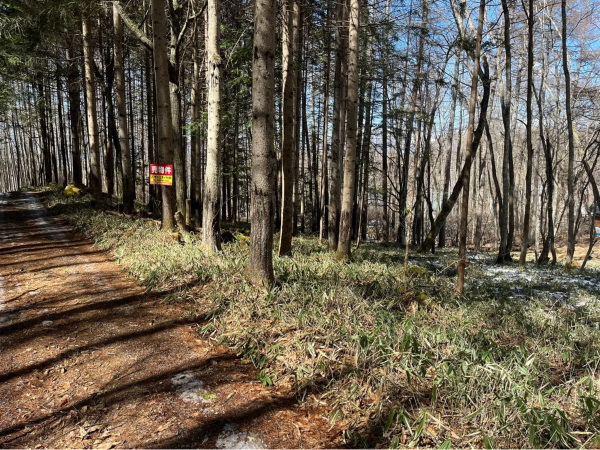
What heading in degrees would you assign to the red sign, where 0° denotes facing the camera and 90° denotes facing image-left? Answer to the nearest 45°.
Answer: approximately 0°

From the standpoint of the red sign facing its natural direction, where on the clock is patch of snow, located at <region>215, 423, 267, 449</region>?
The patch of snow is roughly at 12 o'clock from the red sign.
